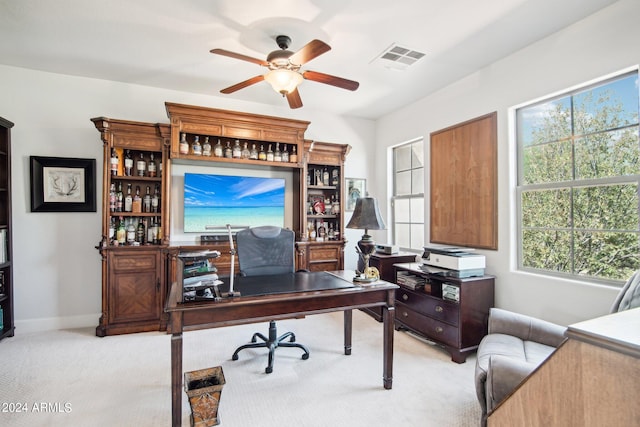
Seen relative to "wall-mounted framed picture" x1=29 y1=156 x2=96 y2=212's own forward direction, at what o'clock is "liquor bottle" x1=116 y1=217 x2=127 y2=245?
The liquor bottle is roughly at 10 o'clock from the wall-mounted framed picture.

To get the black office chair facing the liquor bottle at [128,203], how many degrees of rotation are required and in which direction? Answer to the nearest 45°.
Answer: approximately 135° to its right

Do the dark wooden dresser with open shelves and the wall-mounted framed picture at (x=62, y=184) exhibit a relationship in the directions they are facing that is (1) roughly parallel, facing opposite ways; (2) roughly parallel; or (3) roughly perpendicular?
roughly perpendicular

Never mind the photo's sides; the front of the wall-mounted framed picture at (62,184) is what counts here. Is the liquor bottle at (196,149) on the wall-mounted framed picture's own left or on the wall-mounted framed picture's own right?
on the wall-mounted framed picture's own left

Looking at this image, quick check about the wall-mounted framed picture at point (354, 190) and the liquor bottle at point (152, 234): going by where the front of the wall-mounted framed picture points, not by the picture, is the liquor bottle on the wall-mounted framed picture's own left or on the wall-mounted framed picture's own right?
on the wall-mounted framed picture's own right

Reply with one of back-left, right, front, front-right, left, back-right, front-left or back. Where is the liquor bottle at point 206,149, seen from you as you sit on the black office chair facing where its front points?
back-right

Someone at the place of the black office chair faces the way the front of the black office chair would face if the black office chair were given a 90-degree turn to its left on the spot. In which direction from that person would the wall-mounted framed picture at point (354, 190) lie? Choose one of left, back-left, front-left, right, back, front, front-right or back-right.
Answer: front-left

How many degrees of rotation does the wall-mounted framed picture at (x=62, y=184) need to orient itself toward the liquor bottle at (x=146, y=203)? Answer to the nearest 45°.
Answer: approximately 45° to its left

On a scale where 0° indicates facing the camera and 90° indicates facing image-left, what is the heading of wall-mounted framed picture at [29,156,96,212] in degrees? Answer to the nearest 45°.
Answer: approximately 0°

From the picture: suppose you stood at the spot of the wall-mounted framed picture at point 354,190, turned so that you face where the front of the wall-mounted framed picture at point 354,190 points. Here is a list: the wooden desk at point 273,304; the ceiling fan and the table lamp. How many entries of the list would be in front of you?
3
